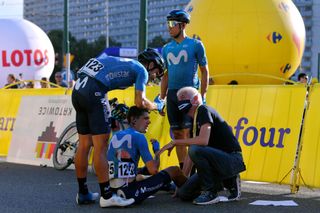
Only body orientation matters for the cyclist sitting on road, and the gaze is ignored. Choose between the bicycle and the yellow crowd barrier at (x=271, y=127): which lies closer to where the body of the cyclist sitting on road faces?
the yellow crowd barrier

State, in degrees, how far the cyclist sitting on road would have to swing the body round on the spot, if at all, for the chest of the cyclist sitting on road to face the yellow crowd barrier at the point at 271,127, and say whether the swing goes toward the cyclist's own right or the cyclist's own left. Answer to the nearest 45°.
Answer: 0° — they already face it

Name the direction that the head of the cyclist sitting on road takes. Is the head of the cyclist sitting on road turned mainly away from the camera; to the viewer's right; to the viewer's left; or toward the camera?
to the viewer's right

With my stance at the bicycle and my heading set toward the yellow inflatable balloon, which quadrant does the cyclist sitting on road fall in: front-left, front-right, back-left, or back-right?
back-right
